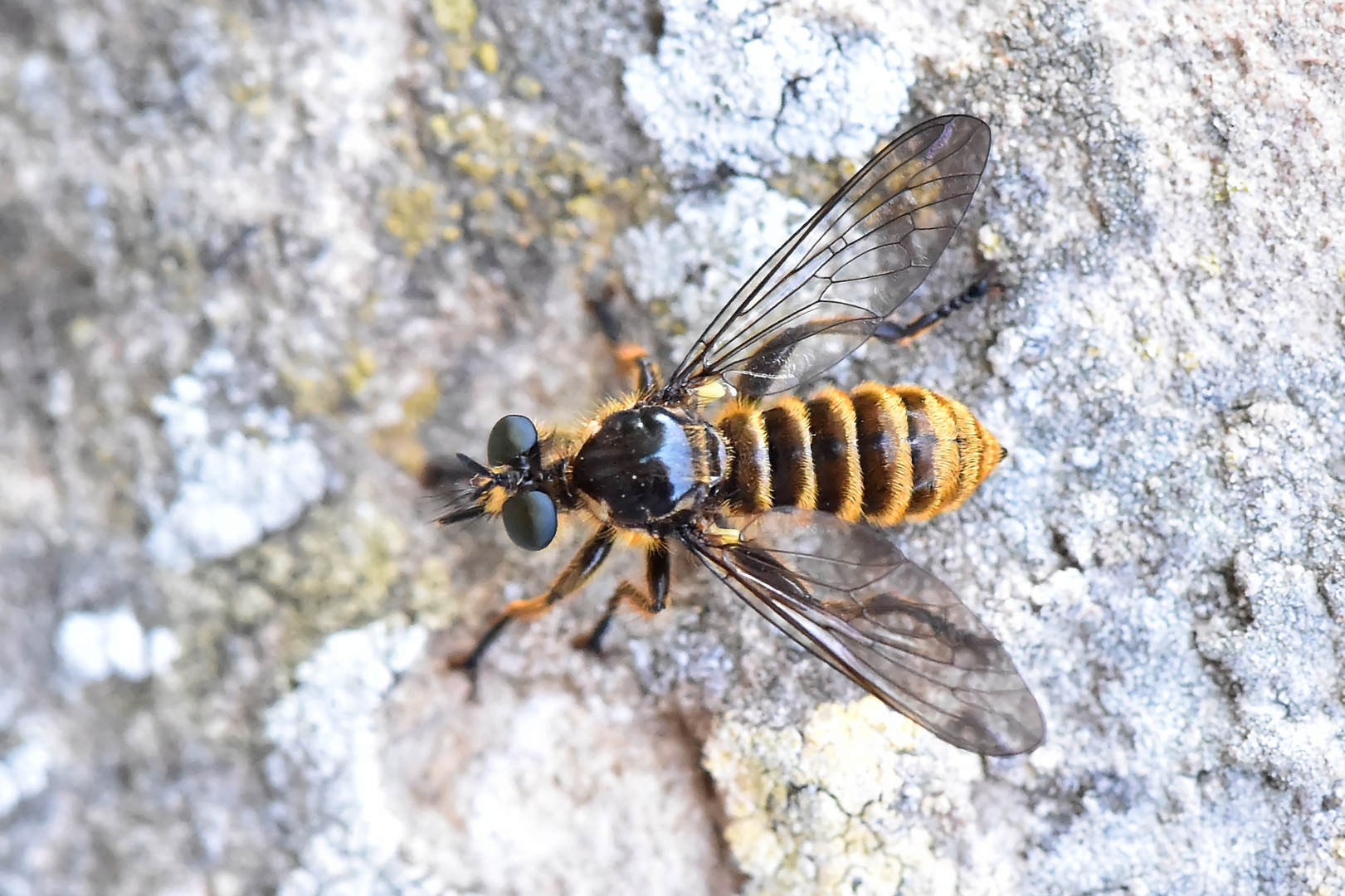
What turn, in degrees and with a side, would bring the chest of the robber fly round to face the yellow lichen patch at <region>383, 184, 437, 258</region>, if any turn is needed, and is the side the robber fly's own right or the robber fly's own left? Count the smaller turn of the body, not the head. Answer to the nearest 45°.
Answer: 0° — it already faces it

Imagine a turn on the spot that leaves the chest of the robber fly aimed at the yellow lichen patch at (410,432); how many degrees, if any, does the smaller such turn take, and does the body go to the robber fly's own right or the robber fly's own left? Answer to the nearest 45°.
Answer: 0° — it already faces it

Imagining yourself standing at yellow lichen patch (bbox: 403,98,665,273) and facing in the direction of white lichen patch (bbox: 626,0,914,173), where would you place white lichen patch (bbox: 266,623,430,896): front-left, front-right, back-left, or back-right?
back-right

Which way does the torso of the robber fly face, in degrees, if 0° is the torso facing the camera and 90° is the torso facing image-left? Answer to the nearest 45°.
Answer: approximately 90°

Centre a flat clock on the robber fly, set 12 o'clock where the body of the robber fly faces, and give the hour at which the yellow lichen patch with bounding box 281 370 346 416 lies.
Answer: The yellow lichen patch is roughly at 11 o'clock from the robber fly.

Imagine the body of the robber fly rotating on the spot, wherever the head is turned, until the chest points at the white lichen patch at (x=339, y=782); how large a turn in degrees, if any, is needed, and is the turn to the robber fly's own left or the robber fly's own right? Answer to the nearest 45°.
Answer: approximately 45° to the robber fly's own left
